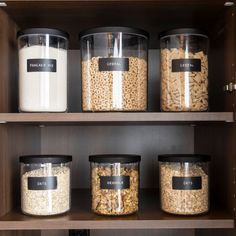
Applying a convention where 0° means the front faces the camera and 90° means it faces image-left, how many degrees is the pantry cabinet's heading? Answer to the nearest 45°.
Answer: approximately 0°
